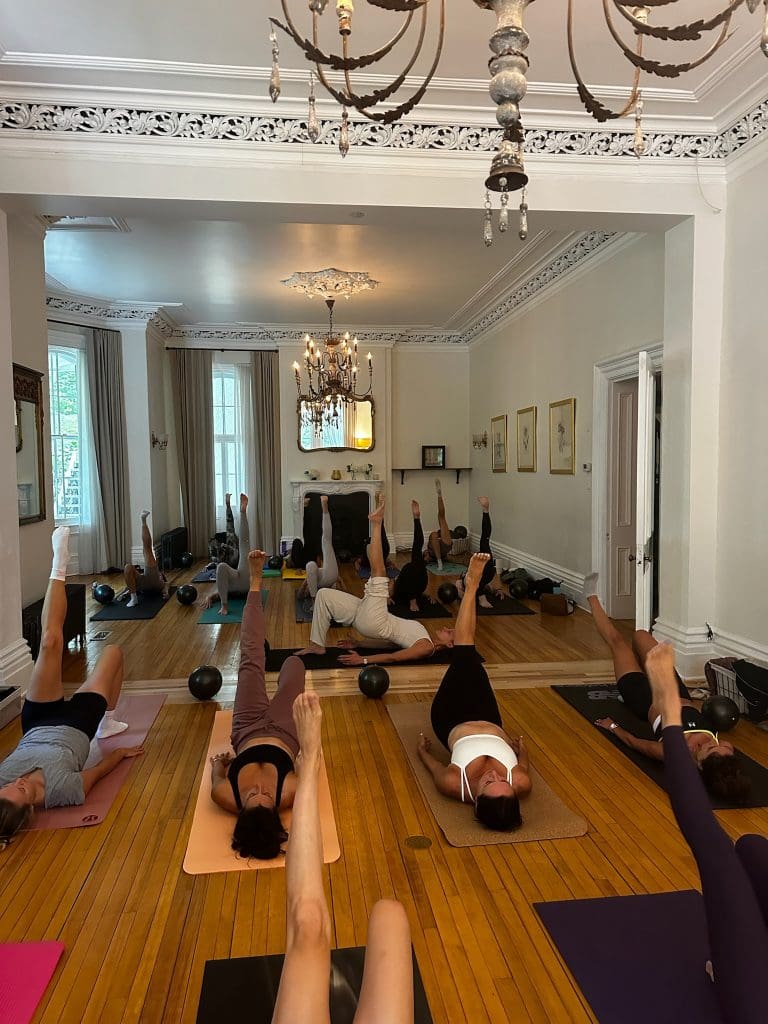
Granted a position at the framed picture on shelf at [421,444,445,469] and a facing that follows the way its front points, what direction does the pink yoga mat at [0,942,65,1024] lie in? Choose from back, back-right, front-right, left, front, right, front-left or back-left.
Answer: front

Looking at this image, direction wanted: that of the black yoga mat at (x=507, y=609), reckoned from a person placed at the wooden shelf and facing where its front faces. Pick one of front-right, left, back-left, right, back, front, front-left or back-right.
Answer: front

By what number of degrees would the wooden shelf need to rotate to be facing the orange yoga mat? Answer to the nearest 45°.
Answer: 0° — it already faces it

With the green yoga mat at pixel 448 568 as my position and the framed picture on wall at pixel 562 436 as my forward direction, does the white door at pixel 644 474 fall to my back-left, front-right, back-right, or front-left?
front-right

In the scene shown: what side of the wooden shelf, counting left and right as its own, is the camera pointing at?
front

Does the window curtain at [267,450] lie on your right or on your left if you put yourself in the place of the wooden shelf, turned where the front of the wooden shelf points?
on your right

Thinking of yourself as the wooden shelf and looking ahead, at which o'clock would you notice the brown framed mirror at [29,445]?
The brown framed mirror is roughly at 1 o'clock from the wooden shelf.

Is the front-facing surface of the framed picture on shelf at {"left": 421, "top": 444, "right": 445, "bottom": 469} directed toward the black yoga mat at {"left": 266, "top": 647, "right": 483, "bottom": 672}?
yes

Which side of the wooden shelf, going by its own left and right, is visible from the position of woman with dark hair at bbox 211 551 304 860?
front

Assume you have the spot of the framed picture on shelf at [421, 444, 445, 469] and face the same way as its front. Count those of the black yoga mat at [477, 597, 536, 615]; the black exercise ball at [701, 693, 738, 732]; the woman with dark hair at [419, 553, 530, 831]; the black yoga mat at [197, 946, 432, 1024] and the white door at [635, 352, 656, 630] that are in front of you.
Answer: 5

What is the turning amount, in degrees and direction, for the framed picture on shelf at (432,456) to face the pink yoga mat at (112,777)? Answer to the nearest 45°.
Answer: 0° — it already faces it

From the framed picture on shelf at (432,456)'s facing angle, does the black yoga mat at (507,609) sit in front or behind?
in front

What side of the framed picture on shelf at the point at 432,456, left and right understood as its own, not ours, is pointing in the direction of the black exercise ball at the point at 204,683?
front

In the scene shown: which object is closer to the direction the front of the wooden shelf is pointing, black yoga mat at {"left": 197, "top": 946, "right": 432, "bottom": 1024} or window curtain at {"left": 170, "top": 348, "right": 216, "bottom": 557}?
the black yoga mat

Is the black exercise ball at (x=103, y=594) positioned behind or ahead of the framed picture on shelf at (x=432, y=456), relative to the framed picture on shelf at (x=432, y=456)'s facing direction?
ahead

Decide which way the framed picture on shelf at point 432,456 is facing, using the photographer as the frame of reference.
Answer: facing the viewer

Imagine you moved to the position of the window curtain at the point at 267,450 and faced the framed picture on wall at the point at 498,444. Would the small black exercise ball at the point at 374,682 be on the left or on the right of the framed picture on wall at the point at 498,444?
right

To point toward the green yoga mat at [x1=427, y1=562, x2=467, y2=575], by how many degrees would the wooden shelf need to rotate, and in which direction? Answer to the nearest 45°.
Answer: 0° — it already faces it
